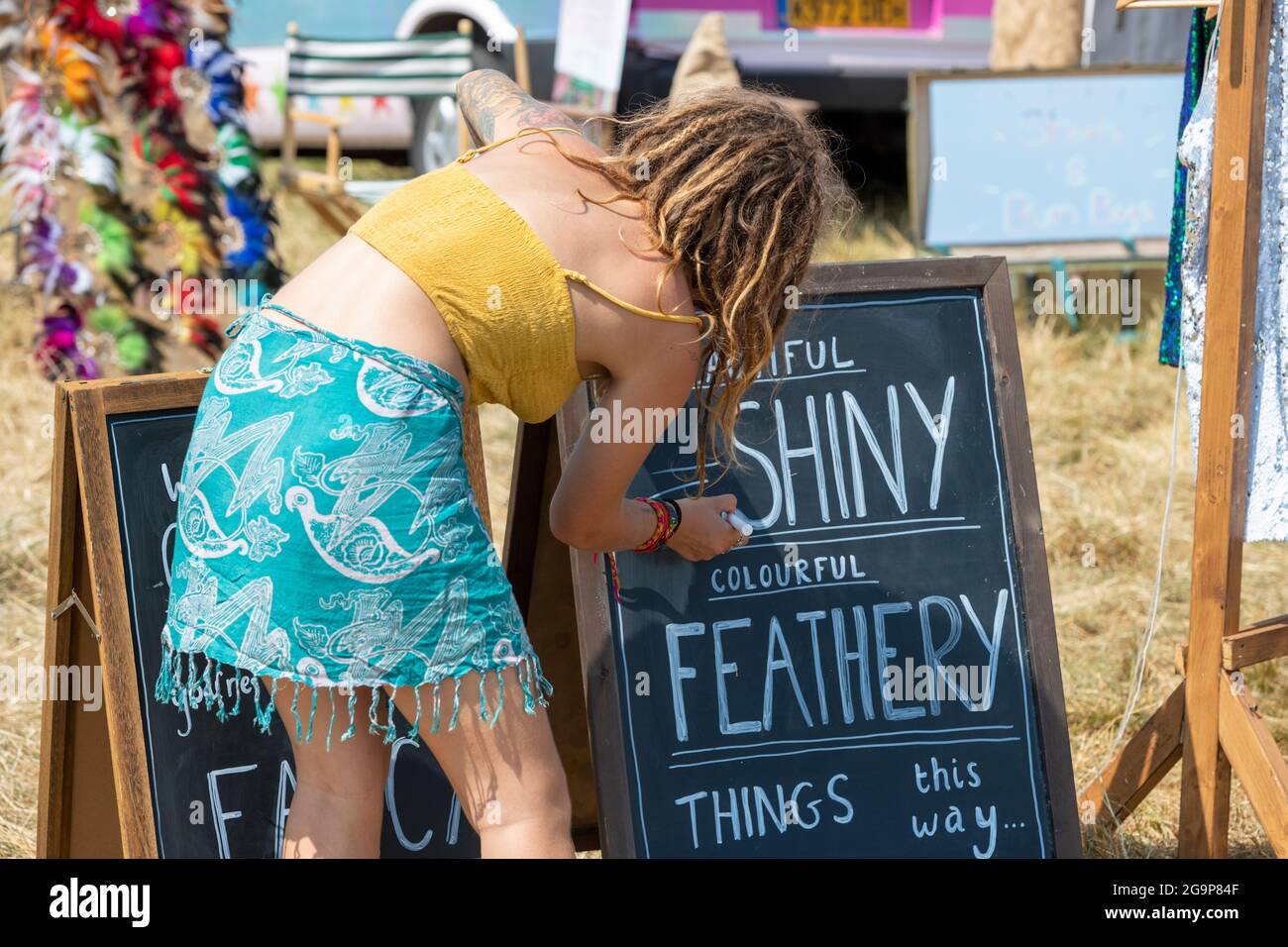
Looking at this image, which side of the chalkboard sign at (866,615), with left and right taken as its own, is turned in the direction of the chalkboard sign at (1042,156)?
back

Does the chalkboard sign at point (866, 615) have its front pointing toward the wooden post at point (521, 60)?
no

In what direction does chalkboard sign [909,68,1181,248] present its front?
toward the camera

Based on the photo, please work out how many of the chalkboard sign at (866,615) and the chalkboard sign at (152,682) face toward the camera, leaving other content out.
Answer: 2

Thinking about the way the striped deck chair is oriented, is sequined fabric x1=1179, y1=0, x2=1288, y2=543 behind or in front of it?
in front

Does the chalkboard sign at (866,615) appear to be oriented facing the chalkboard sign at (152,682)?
no

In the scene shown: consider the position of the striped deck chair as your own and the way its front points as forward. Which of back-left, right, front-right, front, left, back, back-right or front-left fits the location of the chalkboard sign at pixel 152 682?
front-right

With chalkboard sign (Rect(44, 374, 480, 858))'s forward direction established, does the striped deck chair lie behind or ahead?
behind

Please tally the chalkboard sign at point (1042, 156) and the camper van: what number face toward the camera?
1

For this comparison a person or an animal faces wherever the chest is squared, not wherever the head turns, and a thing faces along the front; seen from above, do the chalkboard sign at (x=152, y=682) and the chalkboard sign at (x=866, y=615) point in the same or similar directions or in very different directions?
same or similar directions

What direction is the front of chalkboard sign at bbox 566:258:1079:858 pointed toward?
toward the camera

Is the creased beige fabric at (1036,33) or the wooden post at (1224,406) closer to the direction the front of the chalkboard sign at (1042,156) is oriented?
the wooden post

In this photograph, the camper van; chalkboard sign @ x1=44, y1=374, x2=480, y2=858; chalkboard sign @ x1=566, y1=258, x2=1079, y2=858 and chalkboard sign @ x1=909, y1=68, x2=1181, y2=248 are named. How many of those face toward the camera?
3

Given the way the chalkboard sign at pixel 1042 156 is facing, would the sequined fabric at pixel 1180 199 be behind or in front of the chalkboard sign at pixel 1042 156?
in front
